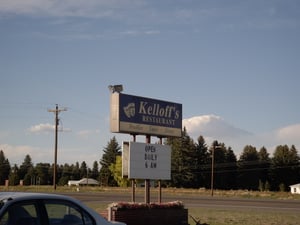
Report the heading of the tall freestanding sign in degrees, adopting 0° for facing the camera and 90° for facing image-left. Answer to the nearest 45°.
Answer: approximately 315°
